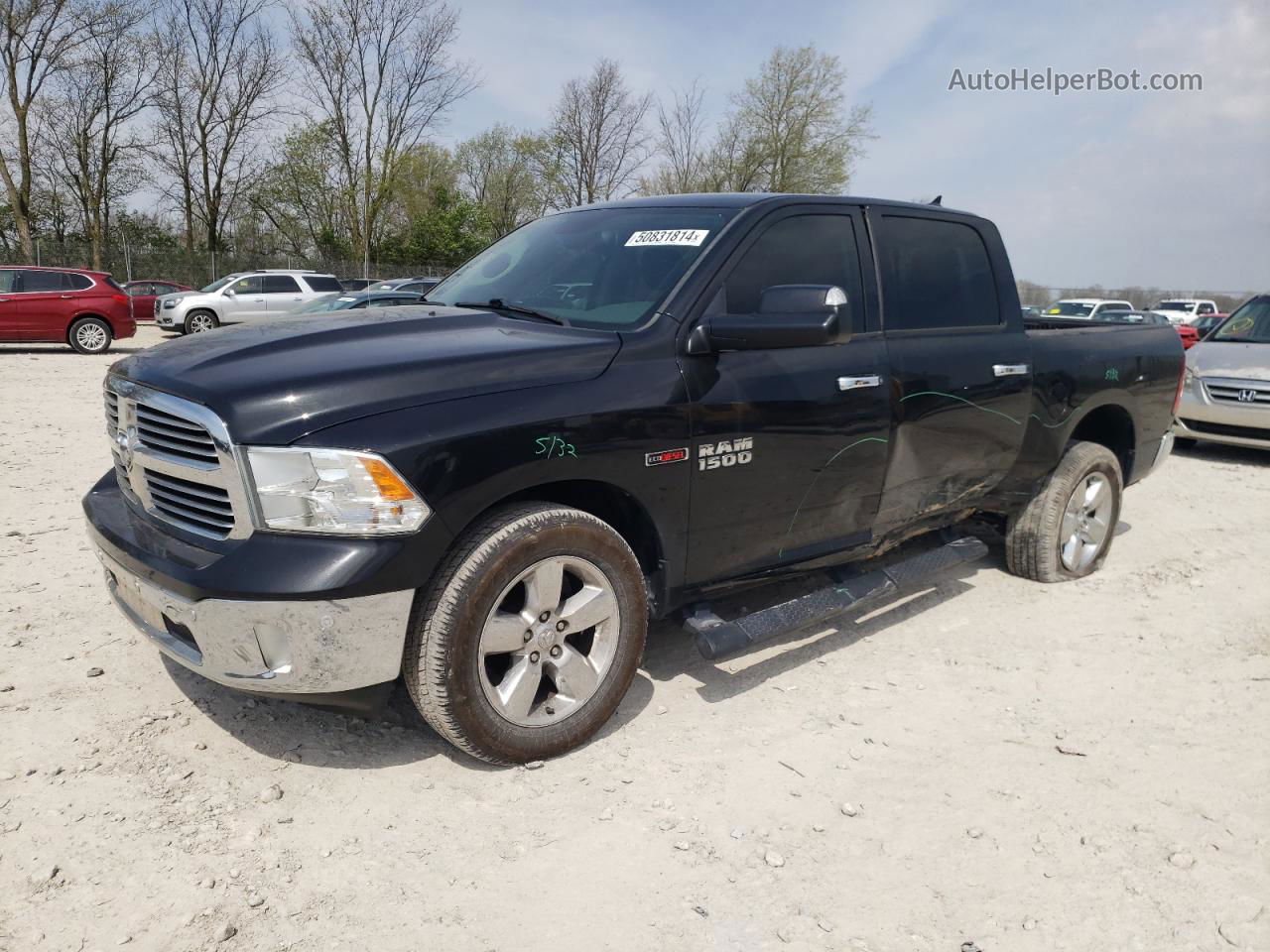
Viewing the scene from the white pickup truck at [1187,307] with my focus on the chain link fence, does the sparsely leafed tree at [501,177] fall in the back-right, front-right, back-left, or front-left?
front-right

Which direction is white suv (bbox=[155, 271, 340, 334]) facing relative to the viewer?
to the viewer's left

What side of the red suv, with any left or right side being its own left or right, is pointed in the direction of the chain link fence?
right

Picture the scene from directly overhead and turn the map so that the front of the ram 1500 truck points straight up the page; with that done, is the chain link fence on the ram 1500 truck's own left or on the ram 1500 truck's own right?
on the ram 1500 truck's own right

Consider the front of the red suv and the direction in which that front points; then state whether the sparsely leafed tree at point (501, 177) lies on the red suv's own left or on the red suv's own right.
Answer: on the red suv's own right

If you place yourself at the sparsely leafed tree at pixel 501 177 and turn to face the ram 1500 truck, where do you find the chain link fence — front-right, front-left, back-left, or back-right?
front-right

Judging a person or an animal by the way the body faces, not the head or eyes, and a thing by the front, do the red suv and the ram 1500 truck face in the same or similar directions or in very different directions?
same or similar directions

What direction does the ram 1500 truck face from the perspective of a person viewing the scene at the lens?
facing the viewer and to the left of the viewer

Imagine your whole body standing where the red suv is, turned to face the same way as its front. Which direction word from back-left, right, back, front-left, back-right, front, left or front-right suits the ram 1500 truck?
left

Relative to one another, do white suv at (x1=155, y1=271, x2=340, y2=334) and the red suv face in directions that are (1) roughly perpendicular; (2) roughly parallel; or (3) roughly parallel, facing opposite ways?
roughly parallel

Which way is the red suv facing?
to the viewer's left
